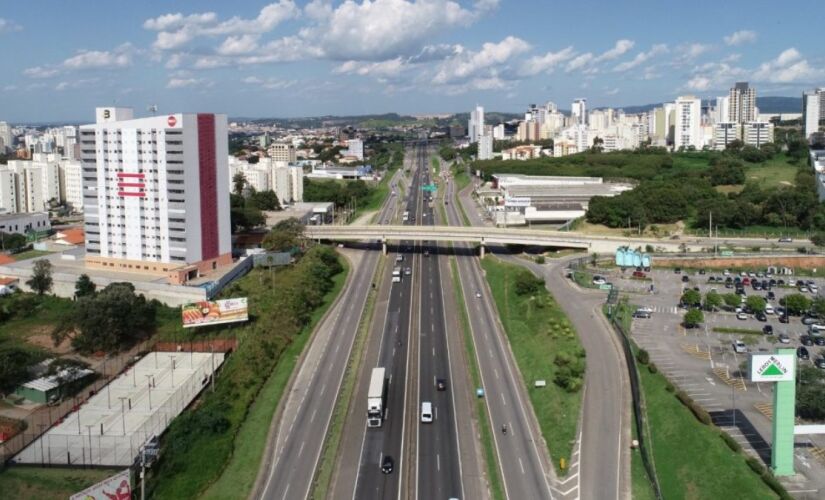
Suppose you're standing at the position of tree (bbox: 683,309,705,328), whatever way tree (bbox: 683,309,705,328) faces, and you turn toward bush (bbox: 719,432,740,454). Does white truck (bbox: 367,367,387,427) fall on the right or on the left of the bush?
right

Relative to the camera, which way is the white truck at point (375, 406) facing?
toward the camera

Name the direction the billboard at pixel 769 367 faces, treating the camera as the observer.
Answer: facing the viewer

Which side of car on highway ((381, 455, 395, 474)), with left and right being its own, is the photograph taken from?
front

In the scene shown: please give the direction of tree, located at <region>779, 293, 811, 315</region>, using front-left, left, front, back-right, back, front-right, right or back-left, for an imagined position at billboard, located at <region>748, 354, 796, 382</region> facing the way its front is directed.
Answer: back

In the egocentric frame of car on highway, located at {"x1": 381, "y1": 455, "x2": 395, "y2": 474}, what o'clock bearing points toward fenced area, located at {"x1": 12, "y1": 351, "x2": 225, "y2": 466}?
The fenced area is roughly at 4 o'clock from the car on highway.

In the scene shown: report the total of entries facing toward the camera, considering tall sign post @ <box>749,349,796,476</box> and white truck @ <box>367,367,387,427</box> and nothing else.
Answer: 2

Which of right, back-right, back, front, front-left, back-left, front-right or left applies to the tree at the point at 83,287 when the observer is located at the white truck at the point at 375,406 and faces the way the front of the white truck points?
back-right

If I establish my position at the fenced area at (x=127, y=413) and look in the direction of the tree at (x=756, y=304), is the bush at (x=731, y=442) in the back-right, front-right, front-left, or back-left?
front-right

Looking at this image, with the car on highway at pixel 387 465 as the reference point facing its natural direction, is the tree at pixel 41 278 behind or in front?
behind

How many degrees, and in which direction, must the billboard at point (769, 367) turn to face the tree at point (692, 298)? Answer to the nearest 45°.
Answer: approximately 180°

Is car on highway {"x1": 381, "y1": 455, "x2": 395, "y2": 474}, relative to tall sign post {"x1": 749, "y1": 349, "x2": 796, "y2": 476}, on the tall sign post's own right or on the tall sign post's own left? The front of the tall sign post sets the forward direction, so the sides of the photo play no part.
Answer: on the tall sign post's own right

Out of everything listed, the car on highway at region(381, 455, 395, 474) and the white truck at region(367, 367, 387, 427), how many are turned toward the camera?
2

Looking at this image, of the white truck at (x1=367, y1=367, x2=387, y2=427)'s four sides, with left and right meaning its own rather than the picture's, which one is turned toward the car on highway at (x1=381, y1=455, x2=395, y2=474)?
front
